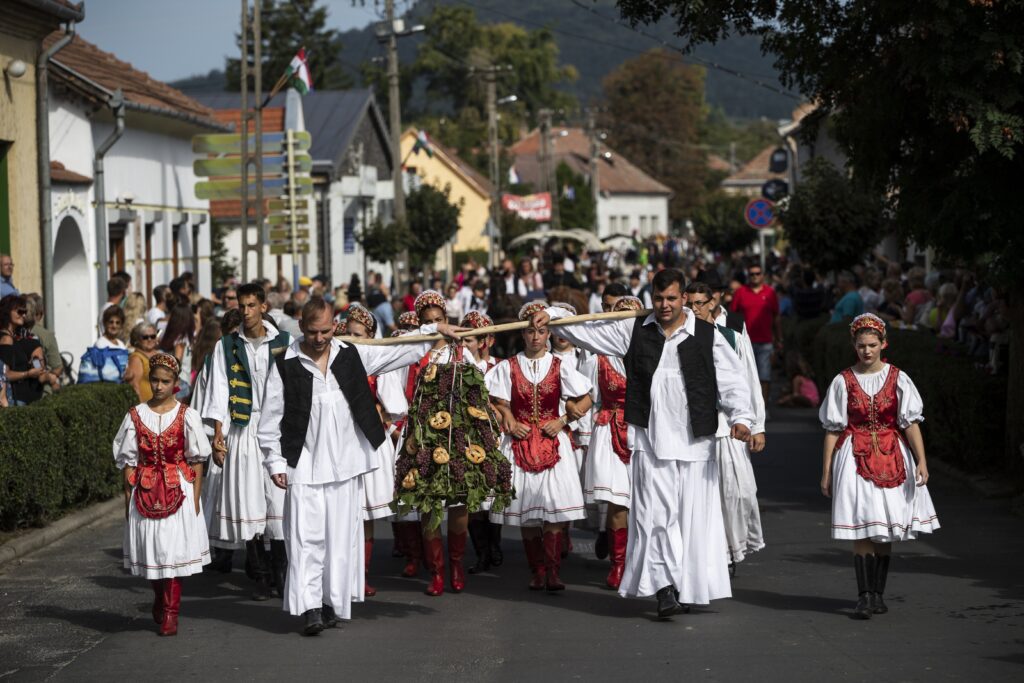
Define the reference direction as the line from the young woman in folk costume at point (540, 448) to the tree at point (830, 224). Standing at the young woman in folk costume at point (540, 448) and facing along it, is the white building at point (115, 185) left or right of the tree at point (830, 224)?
left

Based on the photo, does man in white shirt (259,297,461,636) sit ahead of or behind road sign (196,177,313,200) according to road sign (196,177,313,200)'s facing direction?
ahead

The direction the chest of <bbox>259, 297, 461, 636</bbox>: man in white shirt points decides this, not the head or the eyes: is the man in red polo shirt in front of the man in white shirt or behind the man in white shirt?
behind

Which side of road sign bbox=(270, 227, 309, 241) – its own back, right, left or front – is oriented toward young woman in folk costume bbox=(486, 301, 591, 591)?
front

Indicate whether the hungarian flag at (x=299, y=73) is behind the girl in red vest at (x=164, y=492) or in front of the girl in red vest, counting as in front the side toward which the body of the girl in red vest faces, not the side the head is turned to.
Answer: behind
